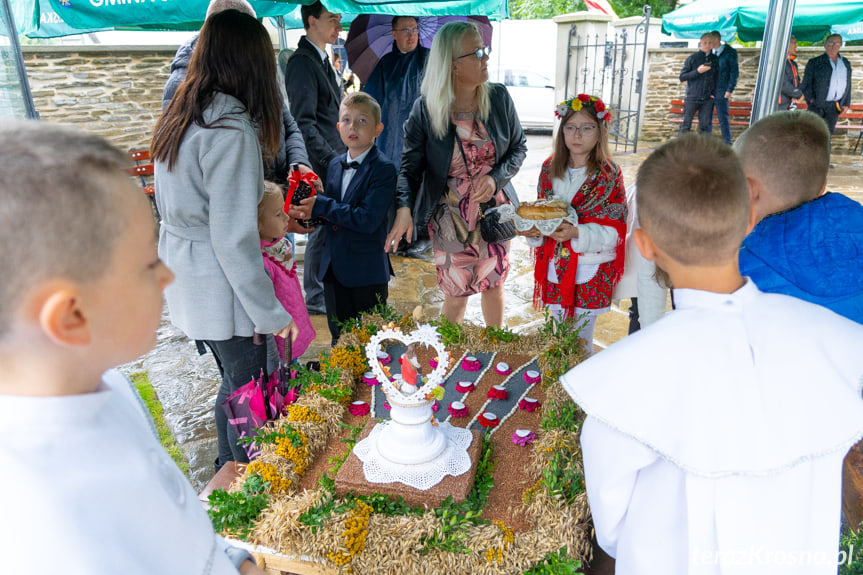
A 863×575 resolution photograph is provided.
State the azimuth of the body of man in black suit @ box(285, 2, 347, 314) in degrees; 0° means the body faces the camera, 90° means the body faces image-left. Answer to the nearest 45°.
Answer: approximately 315°

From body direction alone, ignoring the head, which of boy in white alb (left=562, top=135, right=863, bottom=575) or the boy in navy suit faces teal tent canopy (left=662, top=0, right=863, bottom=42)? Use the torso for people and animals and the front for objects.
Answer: the boy in white alb

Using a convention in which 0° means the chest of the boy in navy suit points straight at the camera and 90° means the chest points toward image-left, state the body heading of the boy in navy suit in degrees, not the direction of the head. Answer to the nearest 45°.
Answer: approximately 45°

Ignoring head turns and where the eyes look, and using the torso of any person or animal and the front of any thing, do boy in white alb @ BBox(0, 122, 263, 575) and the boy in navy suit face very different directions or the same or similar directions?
very different directions

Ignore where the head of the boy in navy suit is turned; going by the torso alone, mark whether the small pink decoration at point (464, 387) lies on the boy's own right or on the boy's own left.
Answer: on the boy's own left

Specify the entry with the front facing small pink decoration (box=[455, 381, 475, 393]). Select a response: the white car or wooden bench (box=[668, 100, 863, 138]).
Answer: the wooden bench

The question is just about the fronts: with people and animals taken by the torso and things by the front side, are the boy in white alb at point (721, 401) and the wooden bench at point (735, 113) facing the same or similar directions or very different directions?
very different directions

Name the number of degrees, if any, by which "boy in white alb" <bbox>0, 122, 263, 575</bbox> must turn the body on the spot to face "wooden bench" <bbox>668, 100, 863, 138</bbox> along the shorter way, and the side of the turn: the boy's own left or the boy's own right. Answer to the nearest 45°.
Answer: approximately 45° to the boy's own left

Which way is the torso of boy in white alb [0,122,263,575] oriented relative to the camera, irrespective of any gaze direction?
to the viewer's right

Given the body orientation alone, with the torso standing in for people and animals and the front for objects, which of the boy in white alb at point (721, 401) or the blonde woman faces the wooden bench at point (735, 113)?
the boy in white alb

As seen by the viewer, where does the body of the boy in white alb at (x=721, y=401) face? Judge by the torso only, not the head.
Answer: away from the camera

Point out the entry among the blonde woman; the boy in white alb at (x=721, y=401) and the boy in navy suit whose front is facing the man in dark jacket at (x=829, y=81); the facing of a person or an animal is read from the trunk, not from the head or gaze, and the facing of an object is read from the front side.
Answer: the boy in white alb

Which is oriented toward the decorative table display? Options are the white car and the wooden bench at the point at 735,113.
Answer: the wooden bench
